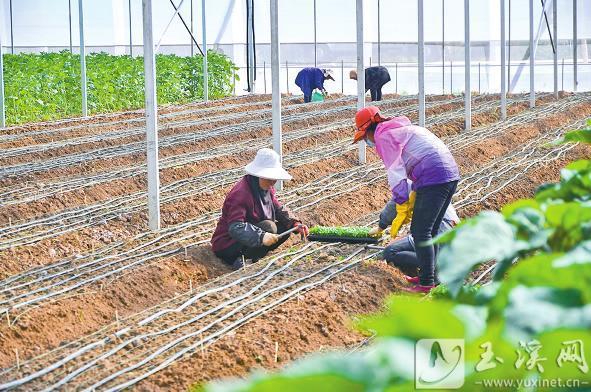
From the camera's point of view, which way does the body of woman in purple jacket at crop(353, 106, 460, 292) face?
to the viewer's left

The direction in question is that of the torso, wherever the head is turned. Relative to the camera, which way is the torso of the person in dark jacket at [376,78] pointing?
to the viewer's left

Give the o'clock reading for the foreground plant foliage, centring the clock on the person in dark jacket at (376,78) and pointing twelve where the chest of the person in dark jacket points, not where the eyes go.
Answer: The foreground plant foliage is roughly at 9 o'clock from the person in dark jacket.

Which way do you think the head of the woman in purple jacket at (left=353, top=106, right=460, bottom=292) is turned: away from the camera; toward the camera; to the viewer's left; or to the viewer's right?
to the viewer's left

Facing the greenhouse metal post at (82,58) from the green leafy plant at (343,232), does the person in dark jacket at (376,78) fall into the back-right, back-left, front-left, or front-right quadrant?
front-right
